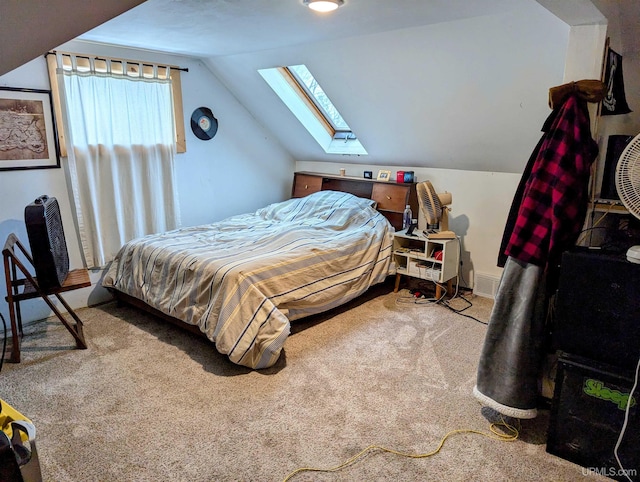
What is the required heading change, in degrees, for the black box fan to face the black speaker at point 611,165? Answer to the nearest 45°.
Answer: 0° — it already faces it

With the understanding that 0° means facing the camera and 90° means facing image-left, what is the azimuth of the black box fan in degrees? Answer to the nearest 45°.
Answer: approximately 315°

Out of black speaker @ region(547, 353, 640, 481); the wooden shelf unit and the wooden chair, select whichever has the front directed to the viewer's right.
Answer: the wooden chair

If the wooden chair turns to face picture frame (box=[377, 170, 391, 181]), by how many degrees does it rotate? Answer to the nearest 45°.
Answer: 0° — it already faces it

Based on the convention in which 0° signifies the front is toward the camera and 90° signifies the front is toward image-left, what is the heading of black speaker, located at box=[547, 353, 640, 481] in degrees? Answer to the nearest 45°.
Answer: approximately 45°

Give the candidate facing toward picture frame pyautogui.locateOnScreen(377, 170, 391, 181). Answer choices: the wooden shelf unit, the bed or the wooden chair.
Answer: the wooden chair

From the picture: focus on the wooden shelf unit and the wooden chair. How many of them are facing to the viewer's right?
1

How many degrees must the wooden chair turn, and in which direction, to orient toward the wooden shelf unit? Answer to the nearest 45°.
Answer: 0° — it already faces it

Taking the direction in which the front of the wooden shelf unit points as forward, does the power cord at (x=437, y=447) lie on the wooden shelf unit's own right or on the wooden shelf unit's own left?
on the wooden shelf unit's own left

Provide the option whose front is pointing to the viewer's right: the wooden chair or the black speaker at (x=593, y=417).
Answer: the wooden chair

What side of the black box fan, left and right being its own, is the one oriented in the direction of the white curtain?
left

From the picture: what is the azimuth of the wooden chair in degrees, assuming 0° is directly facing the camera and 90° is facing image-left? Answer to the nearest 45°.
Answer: approximately 270°
